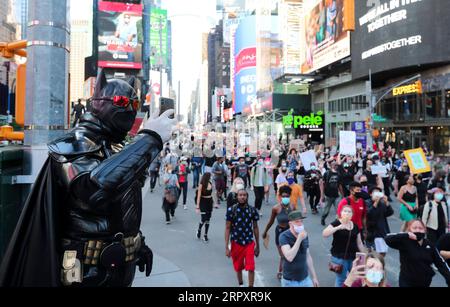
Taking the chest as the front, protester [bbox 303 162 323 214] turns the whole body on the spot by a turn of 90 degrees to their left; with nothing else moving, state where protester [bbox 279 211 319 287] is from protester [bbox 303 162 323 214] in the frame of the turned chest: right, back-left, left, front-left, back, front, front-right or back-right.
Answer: right

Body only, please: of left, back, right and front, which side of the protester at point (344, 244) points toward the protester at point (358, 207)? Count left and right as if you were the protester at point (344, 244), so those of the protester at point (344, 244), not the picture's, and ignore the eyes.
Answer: back

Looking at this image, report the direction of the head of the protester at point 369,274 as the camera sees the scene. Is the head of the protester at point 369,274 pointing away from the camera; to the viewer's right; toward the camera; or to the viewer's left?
toward the camera

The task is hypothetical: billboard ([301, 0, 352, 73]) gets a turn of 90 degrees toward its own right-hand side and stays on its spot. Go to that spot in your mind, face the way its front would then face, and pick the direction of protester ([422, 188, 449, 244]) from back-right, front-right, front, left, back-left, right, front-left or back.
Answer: back-left

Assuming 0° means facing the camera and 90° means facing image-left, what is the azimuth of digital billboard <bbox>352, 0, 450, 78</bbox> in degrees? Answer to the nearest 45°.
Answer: approximately 45°

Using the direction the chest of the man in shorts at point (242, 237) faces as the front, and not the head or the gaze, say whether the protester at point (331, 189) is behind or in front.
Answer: behind

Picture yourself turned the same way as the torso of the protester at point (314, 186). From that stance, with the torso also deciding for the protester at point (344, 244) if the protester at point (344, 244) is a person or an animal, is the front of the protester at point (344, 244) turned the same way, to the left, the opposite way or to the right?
the same way

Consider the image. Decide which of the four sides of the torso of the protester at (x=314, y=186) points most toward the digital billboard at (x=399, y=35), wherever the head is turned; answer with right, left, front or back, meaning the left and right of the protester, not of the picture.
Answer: back

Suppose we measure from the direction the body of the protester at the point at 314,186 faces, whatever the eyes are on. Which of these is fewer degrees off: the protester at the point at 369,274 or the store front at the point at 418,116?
the protester

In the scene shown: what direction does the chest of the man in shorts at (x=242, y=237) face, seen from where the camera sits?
toward the camera

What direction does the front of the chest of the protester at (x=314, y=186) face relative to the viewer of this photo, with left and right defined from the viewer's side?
facing the viewer

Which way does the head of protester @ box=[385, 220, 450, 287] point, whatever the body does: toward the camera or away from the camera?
toward the camera

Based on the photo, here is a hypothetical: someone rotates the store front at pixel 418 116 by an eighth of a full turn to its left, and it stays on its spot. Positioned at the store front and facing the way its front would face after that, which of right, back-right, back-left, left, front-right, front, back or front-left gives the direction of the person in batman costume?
front

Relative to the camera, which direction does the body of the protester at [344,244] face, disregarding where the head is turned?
toward the camera

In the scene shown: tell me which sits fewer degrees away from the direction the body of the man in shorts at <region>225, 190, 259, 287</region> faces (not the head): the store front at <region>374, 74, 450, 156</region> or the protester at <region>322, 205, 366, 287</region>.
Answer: the protester

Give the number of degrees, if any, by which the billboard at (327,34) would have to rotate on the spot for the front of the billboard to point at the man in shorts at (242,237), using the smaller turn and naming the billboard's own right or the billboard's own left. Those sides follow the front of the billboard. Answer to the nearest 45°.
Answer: approximately 45° to the billboard's own left
